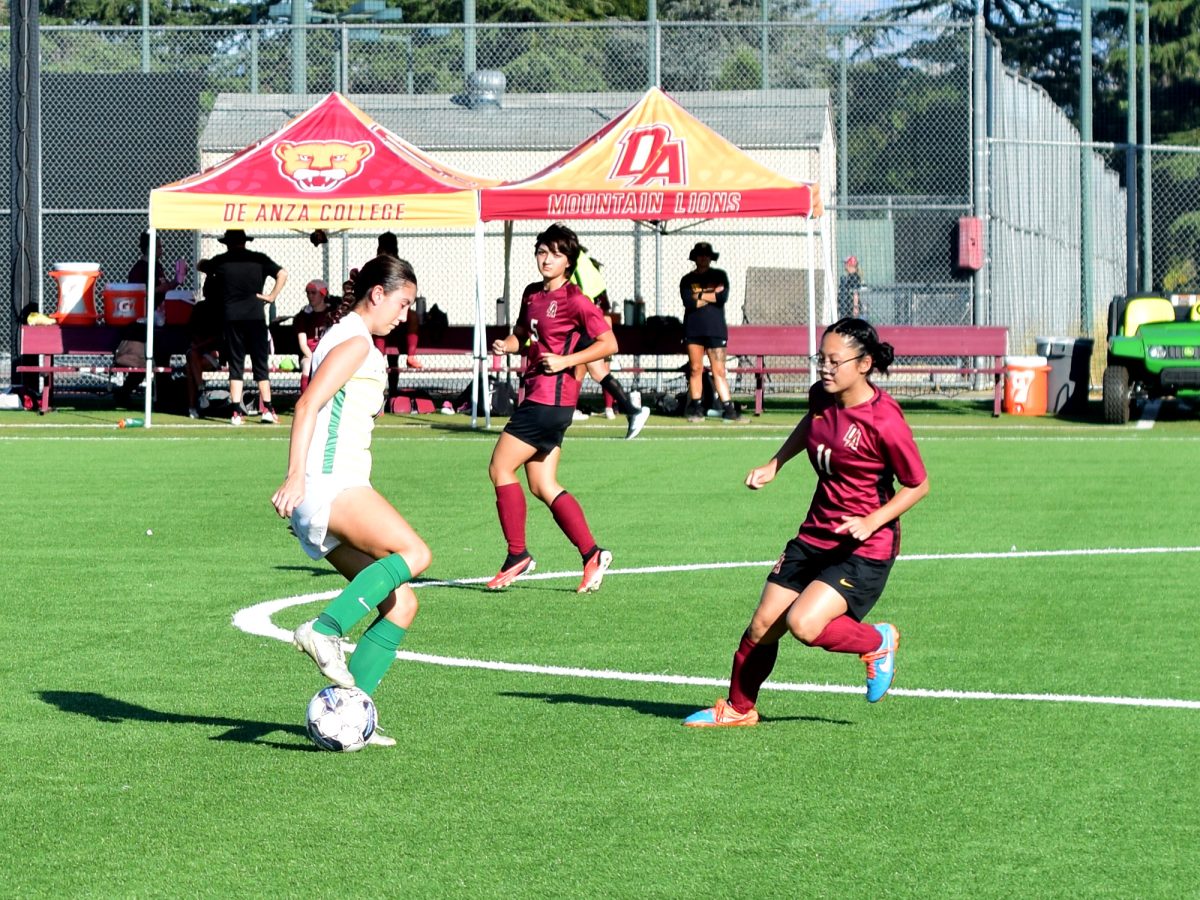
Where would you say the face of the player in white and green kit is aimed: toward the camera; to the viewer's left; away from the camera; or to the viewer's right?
to the viewer's right

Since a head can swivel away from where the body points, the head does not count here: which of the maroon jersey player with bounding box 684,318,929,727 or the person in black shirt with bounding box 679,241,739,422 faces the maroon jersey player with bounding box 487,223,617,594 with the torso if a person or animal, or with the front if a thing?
the person in black shirt

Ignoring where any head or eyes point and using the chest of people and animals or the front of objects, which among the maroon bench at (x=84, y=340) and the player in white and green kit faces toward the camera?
the maroon bench

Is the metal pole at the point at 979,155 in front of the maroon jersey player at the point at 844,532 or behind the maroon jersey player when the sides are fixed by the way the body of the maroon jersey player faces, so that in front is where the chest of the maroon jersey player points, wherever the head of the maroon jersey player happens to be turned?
behind

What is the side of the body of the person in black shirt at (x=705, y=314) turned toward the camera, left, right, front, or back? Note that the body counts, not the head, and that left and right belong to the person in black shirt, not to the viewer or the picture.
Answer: front

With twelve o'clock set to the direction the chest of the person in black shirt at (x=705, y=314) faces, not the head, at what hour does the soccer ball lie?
The soccer ball is roughly at 12 o'clock from the person in black shirt.

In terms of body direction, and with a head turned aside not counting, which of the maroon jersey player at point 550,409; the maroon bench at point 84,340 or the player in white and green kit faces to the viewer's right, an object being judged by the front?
the player in white and green kit

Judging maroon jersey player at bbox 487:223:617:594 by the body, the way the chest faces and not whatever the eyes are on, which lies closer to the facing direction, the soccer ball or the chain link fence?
the soccer ball

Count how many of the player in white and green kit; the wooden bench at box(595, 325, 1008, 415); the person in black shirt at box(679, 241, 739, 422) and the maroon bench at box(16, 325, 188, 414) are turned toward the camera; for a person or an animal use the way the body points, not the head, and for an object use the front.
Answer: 3

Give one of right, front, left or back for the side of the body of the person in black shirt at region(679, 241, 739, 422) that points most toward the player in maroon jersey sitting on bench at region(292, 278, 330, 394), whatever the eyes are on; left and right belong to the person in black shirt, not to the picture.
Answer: right

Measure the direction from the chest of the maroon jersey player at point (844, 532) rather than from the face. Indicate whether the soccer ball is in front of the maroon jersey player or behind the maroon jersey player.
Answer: in front

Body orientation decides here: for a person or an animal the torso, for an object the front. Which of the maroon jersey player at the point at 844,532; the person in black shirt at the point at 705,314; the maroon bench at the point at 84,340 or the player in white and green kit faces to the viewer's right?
the player in white and green kit

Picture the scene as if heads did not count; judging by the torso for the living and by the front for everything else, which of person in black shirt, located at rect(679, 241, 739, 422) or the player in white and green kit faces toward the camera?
the person in black shirt

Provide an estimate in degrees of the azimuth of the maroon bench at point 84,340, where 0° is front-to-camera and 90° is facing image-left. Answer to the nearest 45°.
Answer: approximately 0°

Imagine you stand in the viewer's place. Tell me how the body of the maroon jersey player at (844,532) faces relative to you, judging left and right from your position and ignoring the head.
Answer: facing the viewer and to the left of the viewer

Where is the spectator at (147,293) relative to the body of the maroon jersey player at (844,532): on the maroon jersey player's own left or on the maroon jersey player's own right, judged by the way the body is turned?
on the maroon jersey player's own right

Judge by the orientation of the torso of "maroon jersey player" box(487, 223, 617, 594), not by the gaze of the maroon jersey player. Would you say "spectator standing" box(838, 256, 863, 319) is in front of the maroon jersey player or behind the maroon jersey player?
behind
